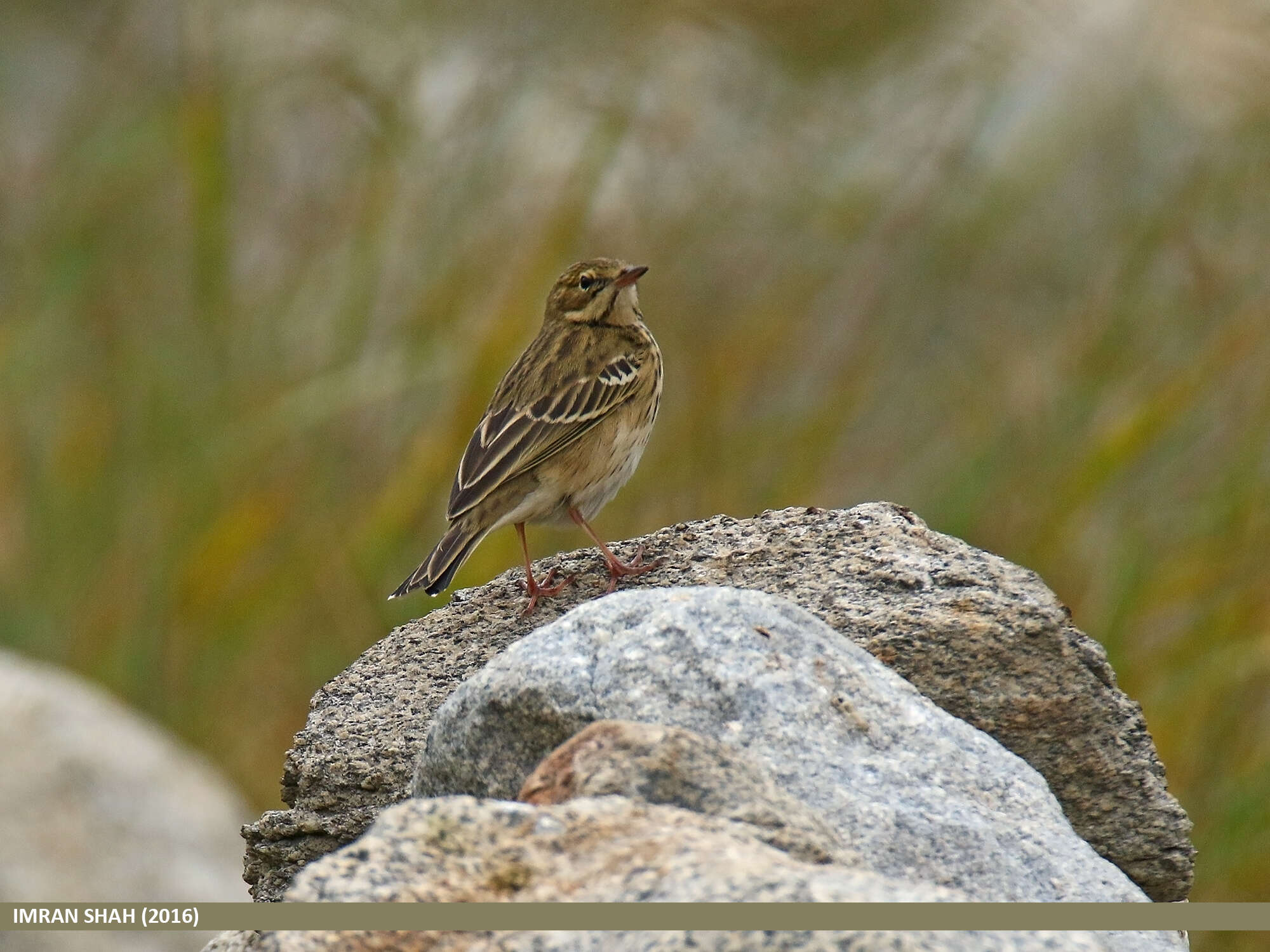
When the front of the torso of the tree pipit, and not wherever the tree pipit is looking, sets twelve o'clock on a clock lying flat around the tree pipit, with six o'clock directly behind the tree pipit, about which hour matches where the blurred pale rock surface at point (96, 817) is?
The blurred pale rock surface is roughly at 7 o'clock from the tree pipit.

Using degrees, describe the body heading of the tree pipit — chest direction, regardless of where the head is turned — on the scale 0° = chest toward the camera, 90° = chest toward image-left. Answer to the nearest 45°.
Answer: approximately 270°
